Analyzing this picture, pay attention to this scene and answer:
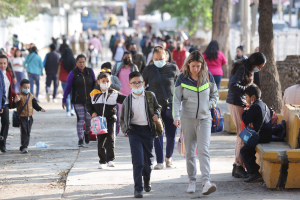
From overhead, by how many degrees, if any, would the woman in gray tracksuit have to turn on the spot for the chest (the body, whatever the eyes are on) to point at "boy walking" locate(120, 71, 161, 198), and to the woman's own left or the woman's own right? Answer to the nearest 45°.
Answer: approximately 90° to the woman's own right

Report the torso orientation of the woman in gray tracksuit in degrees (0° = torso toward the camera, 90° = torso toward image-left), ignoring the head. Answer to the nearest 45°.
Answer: approximately 0°

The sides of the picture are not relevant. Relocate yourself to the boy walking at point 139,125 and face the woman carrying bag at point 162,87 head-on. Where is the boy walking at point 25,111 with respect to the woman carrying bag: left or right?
left

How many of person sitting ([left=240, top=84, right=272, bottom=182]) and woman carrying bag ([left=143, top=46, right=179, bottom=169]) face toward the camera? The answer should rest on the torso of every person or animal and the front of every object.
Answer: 1

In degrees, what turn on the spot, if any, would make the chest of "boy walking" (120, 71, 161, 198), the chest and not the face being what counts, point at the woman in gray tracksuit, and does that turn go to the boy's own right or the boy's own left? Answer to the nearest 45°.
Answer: approximately 90° to the boy's own left

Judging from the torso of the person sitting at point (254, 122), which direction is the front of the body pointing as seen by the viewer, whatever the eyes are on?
to the viewer's left

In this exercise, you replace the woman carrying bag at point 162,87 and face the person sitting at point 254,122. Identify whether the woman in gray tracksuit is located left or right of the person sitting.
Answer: right

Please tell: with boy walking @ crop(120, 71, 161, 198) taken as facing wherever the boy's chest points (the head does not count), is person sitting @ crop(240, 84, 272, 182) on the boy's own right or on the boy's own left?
on the boy's own left

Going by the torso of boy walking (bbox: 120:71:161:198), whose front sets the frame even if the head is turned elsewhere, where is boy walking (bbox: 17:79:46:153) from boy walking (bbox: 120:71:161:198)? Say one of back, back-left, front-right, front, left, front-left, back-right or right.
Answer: back-right

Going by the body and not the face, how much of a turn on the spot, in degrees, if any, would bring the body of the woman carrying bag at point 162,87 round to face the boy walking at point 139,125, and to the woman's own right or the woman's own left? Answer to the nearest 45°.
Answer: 0° — they already face them
